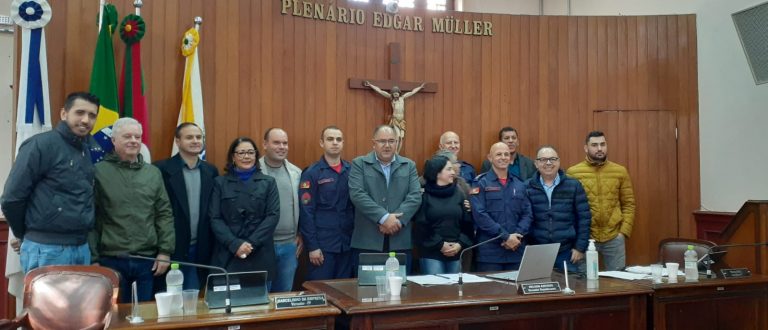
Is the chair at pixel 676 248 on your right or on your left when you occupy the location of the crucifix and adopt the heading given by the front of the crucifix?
on your left

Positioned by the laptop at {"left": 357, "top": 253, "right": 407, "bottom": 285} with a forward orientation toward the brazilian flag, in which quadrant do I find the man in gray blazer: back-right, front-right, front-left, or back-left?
front-right

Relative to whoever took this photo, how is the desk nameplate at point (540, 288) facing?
facing the viewer

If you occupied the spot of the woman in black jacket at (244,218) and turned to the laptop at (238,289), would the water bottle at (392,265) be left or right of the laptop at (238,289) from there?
left

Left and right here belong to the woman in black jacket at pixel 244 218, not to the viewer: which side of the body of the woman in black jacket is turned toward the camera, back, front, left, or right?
front

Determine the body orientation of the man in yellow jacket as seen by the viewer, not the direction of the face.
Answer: toward the camera

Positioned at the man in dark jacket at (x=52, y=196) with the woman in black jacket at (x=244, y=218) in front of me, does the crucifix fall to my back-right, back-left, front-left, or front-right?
front-left

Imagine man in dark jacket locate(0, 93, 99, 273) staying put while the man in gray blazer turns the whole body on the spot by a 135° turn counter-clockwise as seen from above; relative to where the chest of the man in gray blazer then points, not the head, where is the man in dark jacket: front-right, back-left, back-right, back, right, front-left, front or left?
back

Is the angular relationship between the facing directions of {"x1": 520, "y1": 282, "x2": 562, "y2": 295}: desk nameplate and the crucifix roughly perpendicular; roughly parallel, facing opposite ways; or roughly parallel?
roughly parallel

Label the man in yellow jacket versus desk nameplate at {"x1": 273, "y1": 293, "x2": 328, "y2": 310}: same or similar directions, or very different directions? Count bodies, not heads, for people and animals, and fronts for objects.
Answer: same or similar directions

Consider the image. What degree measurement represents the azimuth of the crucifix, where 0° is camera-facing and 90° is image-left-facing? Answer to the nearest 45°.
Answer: approximately 0°

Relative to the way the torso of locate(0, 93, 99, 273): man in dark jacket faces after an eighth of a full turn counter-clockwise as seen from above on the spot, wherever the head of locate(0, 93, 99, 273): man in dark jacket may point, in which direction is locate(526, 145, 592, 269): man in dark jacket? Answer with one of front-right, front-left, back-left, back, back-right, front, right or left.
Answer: front

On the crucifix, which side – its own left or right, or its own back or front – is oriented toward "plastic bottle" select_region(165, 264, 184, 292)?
front

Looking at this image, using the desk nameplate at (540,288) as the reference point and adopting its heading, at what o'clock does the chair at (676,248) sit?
The chair is roughly at 7 o'clock from the desk nameplate.
